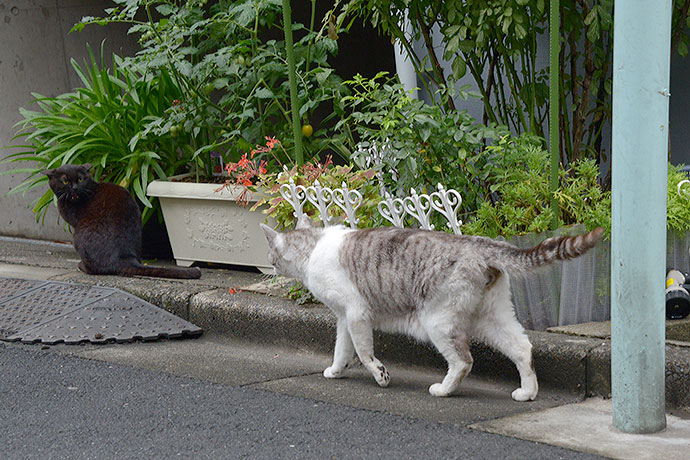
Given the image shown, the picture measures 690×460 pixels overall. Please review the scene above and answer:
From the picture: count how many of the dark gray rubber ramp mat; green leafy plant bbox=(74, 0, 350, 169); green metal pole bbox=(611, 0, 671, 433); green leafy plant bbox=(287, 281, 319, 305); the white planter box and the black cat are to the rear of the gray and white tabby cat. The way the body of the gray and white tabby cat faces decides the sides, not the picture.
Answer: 1

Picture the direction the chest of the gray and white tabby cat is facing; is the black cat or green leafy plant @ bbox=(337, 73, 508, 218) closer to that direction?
the black cat

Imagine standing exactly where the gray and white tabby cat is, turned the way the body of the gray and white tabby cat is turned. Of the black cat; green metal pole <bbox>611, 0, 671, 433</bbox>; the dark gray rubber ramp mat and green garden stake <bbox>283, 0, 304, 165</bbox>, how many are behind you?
1

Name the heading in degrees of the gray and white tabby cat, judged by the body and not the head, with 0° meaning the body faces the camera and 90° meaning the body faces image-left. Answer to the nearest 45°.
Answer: approximately 135°

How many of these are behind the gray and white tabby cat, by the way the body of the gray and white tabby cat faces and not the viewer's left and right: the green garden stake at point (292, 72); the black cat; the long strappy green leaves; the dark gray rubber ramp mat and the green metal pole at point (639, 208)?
1

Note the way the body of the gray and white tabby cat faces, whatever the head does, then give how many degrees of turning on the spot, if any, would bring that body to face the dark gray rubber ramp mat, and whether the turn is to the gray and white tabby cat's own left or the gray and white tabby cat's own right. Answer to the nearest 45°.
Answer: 0° — it already faces it

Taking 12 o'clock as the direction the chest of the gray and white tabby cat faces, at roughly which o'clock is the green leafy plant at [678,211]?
The green leafy plant is roughly at 4 o'clock from the gray and white tabby cat.

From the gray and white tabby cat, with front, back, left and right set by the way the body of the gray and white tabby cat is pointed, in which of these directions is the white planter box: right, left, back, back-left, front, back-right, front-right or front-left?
front

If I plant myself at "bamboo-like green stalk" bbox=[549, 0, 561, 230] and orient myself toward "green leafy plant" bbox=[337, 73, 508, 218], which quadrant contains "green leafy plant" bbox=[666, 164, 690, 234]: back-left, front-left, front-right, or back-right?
back-right

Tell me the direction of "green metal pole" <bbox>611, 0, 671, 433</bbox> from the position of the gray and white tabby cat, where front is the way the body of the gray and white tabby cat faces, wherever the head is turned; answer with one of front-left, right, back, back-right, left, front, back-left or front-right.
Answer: back

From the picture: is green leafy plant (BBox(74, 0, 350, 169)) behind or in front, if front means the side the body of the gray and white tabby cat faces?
in front

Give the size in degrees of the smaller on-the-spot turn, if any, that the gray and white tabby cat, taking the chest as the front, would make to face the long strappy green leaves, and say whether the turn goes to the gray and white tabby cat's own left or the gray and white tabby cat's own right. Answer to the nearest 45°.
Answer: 0° — it already faces it

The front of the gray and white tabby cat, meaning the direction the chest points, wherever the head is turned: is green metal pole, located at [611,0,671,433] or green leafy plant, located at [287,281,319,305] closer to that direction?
the green leafy plant

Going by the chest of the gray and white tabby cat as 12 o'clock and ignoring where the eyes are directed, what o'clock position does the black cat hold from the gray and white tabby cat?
The black cat is roughly at 12 o'clock from the gray and white tabby cat.

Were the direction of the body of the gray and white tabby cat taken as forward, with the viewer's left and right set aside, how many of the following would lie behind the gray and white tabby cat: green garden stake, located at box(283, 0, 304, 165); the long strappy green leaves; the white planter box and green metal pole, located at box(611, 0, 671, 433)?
1

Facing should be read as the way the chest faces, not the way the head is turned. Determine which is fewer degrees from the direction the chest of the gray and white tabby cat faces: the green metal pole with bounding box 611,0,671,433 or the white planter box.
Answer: the white planter box

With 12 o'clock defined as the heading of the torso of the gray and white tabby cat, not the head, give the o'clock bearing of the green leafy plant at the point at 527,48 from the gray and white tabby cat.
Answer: The green leafy plant is roughly at 2 o'clock from the gray and white tabby cat.

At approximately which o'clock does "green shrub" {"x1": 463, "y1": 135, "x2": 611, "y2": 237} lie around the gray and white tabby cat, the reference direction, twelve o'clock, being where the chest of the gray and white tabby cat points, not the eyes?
The green shrub is roughly at 3 o'clock from the gray and white tabby cat.
